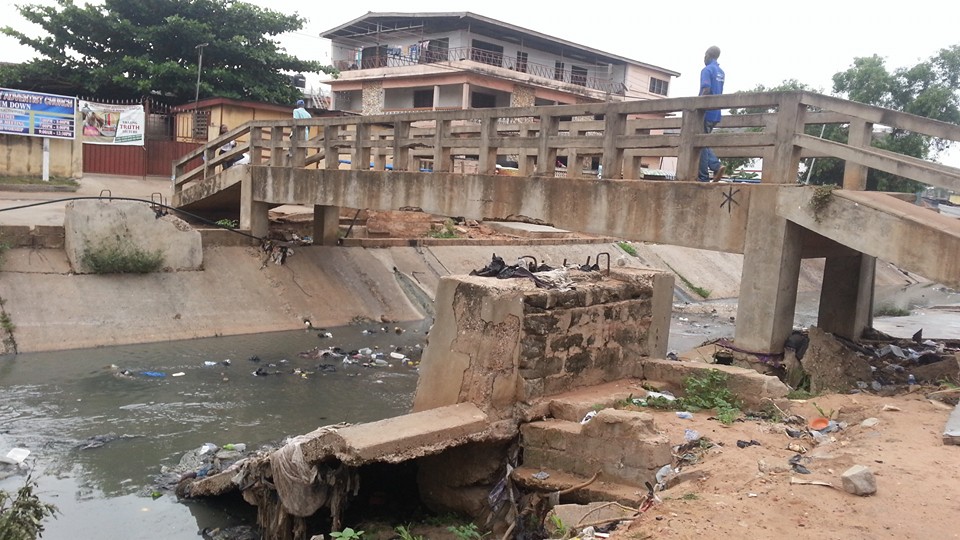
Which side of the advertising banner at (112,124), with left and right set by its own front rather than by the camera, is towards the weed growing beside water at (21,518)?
front

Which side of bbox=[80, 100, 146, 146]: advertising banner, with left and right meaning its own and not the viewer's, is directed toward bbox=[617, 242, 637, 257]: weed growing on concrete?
left

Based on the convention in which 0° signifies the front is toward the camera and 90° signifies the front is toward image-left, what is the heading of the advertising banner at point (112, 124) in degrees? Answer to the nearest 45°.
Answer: approximately 0°

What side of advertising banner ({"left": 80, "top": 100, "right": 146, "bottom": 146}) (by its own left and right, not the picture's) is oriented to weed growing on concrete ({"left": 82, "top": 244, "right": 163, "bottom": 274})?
front

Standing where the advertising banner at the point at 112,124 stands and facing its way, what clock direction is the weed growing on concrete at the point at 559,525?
The weed growing on concrete is roughly at 12 o'clock from the advertising banner.

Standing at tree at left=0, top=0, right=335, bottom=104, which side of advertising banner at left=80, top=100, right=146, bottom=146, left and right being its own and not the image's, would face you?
back

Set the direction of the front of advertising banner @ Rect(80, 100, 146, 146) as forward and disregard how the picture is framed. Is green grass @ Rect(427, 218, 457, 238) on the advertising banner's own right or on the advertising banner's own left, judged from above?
on the advertising banner's own left

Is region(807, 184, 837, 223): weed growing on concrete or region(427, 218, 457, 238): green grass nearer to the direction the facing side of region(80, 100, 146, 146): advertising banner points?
the weed growing on concrete

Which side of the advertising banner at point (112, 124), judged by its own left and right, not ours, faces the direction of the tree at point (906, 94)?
left
